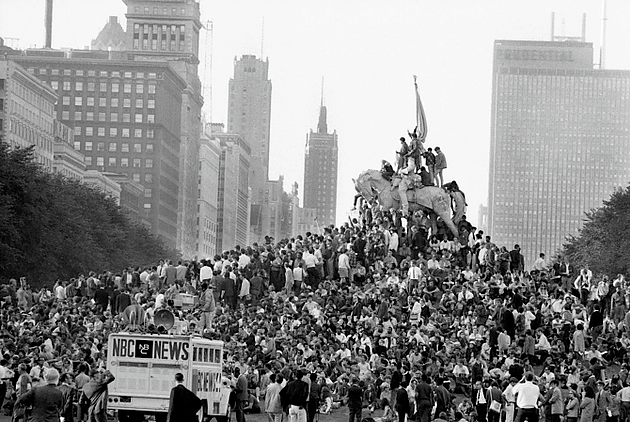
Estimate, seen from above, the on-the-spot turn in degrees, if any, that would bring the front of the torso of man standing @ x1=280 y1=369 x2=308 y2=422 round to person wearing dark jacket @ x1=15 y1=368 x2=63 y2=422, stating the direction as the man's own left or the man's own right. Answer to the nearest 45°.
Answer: approximately 135° to the man's own left

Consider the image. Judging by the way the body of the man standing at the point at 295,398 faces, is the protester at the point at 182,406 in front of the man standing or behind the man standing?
behind

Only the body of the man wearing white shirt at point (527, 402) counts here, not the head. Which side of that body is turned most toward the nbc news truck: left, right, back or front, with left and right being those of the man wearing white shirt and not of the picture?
left

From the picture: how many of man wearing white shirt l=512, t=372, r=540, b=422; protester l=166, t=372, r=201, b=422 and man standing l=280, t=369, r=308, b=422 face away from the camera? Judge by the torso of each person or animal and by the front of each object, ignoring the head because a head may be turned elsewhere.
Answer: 3

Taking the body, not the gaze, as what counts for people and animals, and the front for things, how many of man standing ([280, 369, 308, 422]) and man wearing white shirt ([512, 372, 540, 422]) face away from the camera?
2

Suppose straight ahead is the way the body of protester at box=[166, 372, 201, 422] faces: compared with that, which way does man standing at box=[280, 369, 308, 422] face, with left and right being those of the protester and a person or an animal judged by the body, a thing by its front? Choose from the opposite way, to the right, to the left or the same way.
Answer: the same way

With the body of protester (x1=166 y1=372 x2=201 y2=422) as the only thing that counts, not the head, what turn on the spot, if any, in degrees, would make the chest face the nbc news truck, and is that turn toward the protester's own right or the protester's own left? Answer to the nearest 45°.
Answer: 0° — they already face it

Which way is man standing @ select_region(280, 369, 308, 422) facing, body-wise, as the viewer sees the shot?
away from the camera

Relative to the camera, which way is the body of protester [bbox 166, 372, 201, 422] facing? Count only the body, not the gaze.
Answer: away from the camera
